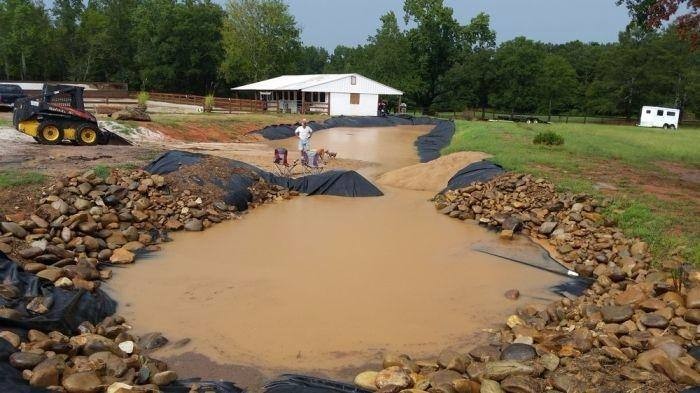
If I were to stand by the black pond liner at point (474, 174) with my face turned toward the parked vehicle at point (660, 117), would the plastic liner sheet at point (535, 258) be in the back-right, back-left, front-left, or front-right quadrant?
back-right

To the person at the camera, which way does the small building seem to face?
facing the viewer and to the left of the viewer

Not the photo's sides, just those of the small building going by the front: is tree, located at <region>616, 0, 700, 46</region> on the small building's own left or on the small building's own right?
on the small building's own left

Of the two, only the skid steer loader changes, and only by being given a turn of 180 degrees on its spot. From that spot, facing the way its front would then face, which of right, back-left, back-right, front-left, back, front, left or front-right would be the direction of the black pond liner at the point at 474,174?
back-left

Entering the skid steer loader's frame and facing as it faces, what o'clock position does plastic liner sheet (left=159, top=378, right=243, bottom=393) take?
The plastic liner sheet is roughly at 3 o'clock from the skid steer loader.

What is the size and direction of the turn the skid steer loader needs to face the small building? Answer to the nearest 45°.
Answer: approximately 45° to its left

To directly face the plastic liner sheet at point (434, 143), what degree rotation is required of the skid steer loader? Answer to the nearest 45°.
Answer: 0° — it already faces it

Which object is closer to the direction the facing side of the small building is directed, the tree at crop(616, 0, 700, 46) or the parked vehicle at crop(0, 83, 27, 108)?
the parked vehicle

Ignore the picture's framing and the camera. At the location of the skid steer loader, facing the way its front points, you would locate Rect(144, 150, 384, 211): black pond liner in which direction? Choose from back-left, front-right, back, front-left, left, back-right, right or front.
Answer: front-right

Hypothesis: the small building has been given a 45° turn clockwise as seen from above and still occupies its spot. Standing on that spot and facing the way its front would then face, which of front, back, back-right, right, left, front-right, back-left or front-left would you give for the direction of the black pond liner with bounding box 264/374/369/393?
left

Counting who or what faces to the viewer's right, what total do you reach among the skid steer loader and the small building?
1

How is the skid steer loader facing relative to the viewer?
to the viewer's right
